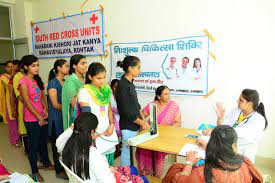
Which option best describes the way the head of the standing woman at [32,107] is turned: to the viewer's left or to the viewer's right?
to the viewer's right

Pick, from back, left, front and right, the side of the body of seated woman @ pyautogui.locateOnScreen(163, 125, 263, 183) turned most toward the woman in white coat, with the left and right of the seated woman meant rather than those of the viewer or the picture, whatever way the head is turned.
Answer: front

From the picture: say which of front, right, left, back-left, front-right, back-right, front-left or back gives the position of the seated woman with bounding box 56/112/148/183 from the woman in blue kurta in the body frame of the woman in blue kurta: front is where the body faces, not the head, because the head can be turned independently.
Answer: right

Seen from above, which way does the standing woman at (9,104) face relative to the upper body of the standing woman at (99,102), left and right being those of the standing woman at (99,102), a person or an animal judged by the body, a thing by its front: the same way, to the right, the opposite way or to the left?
the same way

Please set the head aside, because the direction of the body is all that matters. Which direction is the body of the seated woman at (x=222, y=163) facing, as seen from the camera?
away from the camera

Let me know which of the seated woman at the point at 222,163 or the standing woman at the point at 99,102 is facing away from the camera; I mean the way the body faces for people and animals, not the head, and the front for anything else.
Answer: the seated woman

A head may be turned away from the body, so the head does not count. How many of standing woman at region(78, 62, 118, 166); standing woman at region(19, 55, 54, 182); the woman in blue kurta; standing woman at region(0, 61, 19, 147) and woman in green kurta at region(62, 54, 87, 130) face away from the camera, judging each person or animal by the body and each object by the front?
0

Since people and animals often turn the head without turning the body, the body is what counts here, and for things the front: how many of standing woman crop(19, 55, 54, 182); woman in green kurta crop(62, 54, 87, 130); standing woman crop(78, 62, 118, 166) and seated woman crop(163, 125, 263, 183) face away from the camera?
1

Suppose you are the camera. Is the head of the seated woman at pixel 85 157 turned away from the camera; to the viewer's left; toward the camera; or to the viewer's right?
away from the camera

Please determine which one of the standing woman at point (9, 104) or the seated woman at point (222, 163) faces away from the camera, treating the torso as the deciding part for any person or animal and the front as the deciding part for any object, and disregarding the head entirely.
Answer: the seated woman

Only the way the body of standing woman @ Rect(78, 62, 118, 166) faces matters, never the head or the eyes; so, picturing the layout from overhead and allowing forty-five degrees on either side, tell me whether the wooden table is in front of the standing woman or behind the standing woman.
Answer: in front
